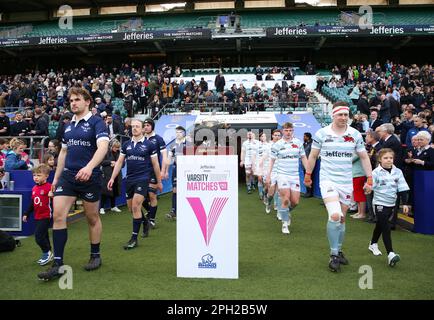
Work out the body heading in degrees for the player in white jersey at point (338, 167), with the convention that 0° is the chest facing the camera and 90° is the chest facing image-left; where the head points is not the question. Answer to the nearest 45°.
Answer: approximately 0°

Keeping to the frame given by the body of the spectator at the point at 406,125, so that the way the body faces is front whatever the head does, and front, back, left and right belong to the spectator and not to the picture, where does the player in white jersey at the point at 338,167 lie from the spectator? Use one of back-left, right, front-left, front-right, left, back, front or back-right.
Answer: front-left

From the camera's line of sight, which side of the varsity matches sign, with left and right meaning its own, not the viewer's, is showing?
front

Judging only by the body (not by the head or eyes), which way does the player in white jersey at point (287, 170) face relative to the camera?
toward the camera

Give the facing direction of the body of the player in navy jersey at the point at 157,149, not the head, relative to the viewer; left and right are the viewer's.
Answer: facing the viewer and to the left of the viewer

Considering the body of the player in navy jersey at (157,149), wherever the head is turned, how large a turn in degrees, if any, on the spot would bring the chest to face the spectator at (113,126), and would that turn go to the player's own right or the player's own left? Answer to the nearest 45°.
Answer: approximately 135° to the player's own right

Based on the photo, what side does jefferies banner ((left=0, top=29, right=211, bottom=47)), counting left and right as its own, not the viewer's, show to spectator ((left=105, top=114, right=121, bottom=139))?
front

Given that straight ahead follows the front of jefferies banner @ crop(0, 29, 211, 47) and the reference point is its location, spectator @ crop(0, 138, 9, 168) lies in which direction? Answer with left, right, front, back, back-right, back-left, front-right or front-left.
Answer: front

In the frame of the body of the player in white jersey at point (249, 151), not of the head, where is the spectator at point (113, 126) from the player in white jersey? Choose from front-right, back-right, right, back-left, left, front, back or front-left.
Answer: right

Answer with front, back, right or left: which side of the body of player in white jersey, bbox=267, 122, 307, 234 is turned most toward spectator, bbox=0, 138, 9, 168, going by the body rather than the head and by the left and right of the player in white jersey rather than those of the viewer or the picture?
right

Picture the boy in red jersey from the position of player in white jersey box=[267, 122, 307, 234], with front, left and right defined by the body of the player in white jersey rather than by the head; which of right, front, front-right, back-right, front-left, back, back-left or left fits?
front-right

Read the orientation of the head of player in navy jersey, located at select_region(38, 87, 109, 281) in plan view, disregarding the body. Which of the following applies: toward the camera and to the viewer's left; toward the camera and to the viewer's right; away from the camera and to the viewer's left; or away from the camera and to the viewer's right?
toward the camera and to the viewer's left

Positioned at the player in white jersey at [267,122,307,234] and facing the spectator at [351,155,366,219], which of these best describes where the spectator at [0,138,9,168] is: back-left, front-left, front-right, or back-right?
back-left

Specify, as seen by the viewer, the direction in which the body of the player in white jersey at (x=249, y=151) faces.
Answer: toward the camera

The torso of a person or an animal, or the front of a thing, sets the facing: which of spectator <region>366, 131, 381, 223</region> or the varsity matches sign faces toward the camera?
the varsity matches sign

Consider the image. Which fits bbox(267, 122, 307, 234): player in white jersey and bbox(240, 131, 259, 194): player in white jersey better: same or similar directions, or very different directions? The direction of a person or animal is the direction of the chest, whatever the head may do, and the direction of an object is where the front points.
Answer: same or similar directions

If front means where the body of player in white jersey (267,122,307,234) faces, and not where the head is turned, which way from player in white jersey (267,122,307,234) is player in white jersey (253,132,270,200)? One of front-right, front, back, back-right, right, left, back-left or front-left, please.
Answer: back

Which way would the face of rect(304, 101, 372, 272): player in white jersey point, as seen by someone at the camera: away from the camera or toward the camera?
toward the camera
